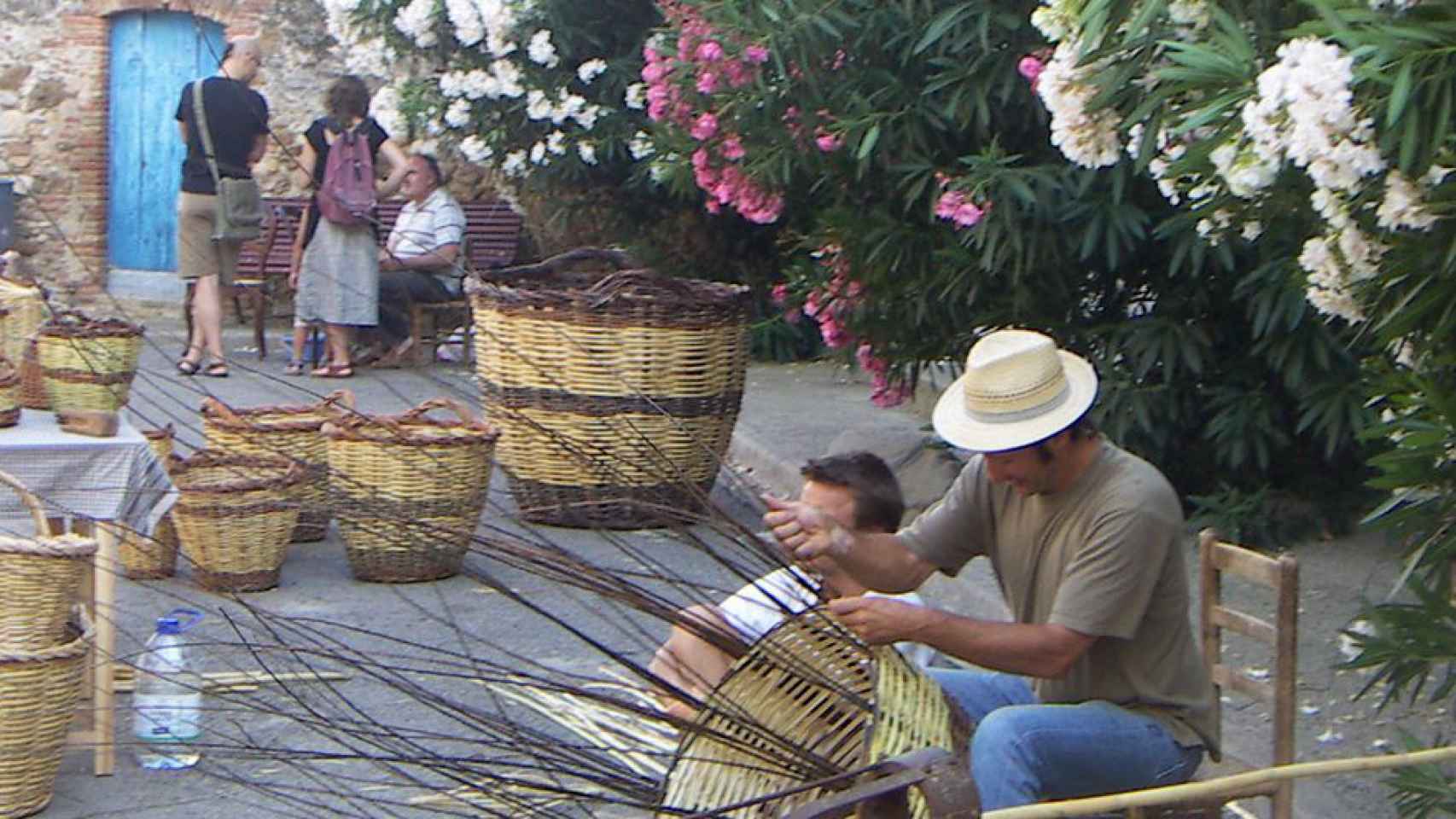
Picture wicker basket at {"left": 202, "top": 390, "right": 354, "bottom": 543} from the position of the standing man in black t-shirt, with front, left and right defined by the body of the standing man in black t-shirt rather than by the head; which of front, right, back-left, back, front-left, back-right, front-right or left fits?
back-right

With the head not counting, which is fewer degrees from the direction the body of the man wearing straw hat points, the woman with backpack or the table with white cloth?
the table with white cloth

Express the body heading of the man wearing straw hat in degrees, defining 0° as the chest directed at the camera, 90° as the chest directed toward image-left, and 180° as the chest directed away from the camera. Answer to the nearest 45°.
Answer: approximately 45°

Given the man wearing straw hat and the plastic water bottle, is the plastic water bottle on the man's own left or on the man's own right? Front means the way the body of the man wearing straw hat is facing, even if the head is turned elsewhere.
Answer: on the man's own right

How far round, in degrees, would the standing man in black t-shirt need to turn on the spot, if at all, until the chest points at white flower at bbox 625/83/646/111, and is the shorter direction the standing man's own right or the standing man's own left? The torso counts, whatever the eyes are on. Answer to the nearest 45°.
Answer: approximately 45° to the standing man's own right

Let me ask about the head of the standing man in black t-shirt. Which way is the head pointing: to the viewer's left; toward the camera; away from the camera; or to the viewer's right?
to the viewer's right

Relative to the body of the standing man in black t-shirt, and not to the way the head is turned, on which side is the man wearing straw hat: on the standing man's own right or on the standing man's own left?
on the standing man's own right

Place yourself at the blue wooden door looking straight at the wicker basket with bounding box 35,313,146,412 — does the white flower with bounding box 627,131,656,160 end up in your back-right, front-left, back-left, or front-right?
front-left

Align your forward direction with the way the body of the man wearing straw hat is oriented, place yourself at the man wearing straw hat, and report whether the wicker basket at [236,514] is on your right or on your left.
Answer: on your right
